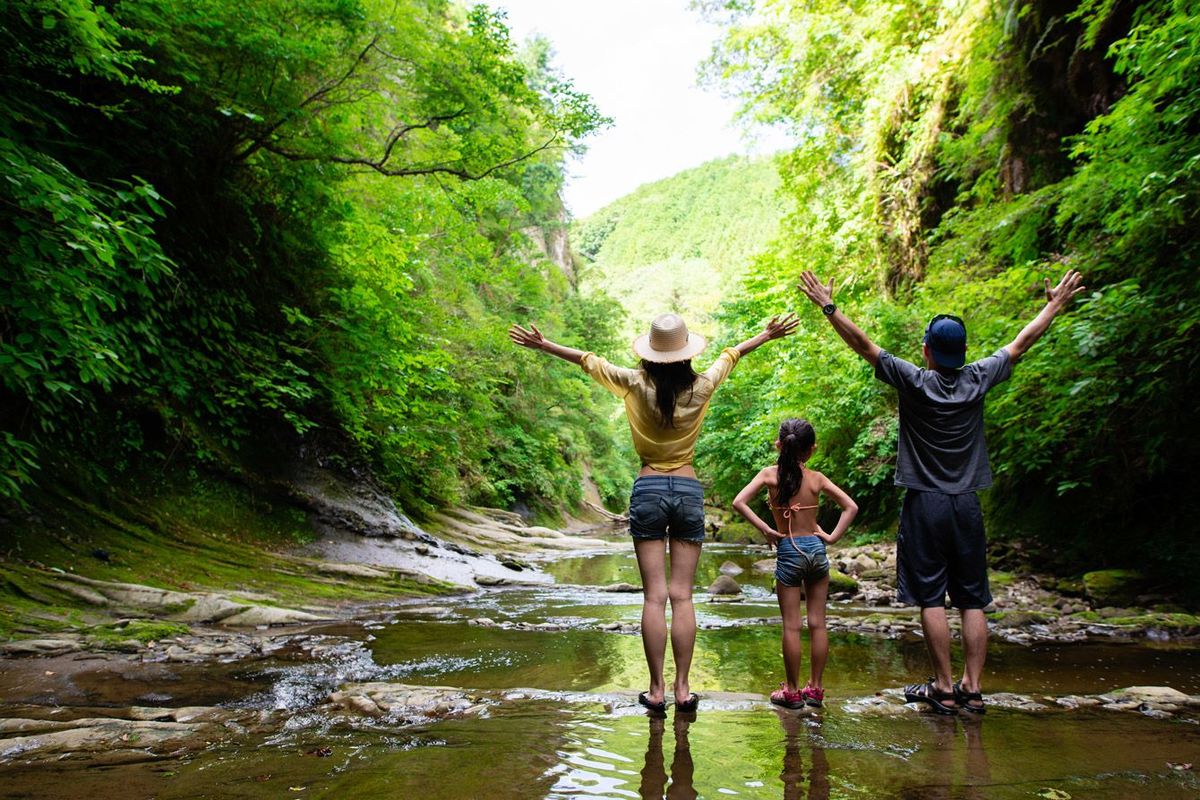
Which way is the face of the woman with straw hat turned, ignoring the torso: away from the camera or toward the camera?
away from the camera

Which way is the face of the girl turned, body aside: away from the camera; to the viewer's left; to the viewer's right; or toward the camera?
away from the camera

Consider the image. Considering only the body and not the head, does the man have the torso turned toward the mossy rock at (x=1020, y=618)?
yes

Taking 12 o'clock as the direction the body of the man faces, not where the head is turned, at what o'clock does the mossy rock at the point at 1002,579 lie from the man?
The mossy rock is roughly at 12 o'clock from the man.

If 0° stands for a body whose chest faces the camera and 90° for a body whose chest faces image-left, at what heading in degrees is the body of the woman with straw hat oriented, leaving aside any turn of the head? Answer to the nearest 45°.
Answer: approximately 180°

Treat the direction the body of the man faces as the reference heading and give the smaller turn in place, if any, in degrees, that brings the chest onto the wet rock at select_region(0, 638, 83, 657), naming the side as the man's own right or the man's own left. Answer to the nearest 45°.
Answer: approximately 90° to the man's own left

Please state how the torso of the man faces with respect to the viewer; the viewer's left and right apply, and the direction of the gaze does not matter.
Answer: facing away from the viewer

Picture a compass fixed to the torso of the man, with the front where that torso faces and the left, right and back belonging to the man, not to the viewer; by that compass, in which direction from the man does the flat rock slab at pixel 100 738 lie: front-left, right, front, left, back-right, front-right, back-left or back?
back-left

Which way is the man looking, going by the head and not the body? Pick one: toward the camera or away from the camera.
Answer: away from the camera

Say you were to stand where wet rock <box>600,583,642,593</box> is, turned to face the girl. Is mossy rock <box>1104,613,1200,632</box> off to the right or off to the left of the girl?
left

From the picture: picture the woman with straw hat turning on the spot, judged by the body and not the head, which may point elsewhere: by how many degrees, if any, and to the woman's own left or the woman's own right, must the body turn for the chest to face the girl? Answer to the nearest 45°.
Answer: approximately 45° to the woman's own right

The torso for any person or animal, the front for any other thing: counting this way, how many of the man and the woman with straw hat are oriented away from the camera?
2

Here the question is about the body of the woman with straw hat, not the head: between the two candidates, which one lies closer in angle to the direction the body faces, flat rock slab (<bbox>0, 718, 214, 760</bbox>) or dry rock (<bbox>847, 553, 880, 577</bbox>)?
the dry rock
